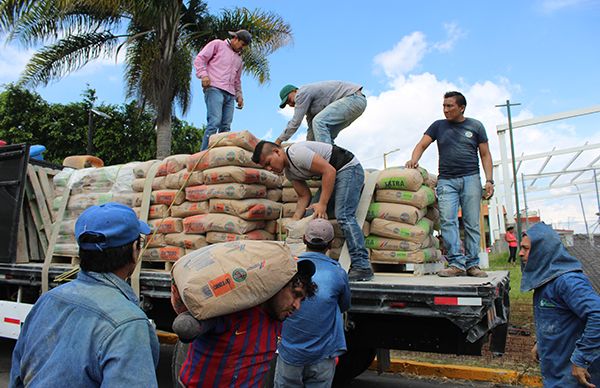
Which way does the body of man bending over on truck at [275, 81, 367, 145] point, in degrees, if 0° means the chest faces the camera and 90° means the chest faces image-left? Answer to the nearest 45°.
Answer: approximately 90°

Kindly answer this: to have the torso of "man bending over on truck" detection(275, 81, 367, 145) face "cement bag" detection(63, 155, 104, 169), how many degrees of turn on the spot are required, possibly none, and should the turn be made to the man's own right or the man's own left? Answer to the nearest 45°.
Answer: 0° — they already face it

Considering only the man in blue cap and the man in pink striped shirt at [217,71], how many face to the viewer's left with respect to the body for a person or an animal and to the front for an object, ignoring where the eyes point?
0

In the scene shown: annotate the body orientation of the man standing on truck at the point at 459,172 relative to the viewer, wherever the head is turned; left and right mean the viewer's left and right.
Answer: facing the viewer

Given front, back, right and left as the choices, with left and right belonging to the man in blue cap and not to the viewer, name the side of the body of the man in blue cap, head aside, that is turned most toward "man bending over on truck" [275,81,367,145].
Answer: front

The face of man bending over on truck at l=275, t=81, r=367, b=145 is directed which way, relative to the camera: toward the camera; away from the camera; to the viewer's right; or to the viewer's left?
to the viewer's left

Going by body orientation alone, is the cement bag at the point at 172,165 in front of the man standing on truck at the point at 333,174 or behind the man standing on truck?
in front

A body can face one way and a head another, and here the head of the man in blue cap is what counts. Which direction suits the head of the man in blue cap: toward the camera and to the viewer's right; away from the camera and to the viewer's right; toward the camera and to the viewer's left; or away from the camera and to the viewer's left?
away from the camera and to the viewer's right

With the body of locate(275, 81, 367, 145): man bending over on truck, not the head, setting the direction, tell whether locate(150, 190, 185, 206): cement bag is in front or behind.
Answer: in front

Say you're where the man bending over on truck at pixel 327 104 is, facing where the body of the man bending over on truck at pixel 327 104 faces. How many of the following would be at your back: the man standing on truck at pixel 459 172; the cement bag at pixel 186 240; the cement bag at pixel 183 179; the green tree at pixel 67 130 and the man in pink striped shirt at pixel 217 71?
1

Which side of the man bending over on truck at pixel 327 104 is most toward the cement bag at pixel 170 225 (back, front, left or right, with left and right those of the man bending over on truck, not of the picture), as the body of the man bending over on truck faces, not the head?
front

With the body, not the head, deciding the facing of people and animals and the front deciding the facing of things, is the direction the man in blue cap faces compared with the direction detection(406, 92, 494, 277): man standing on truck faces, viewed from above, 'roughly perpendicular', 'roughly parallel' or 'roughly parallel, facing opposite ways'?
roughly parallel, facing opposite ways

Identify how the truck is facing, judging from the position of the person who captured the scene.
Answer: facing to the left of the viewer

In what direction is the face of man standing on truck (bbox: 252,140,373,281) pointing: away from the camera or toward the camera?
toward the camera

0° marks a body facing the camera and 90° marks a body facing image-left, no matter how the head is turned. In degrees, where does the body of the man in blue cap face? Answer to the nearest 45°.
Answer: approximately 225°
